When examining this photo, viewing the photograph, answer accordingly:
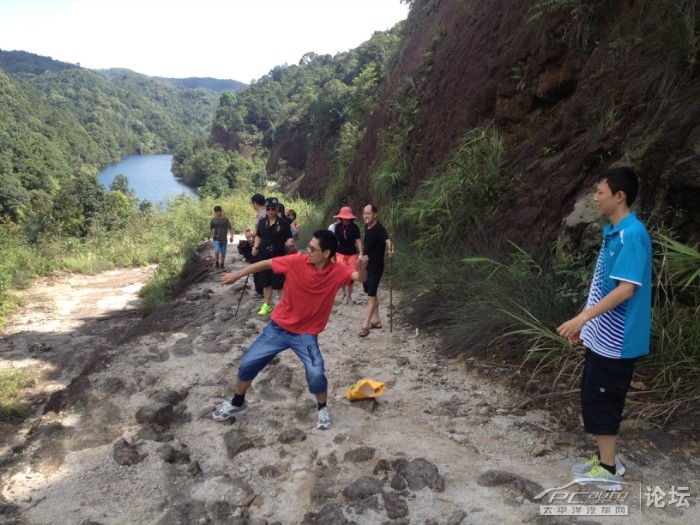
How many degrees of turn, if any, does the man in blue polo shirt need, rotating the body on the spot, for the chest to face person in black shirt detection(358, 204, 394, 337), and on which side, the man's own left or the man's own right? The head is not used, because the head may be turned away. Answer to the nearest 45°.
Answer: approximately 45° to the man's own right

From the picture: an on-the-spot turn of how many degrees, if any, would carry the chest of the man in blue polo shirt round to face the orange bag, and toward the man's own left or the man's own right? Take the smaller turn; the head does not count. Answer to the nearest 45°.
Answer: approximately 45° to the man's own right

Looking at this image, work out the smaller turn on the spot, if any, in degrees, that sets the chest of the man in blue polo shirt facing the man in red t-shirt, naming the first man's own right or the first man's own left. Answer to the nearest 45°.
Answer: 0° — they already face them

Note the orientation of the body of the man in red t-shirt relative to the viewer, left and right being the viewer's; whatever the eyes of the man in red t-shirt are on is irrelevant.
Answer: facing the viewer

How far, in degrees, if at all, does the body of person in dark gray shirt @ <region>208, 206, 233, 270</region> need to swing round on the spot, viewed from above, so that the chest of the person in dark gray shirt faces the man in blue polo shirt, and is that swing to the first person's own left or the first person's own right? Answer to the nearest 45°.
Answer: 0° — they already face them

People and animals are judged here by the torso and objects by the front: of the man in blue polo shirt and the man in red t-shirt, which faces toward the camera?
the man in red t-shirt

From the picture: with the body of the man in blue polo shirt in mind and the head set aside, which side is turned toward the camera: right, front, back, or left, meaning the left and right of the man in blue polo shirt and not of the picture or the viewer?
left

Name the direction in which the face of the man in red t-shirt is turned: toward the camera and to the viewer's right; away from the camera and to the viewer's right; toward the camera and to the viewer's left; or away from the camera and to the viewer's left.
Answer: toward the camera and to the viewer's left

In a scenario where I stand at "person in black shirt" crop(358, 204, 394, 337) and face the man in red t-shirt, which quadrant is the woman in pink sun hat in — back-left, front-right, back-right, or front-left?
back-right

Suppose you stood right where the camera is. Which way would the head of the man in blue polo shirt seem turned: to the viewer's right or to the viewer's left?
to the viewer's left

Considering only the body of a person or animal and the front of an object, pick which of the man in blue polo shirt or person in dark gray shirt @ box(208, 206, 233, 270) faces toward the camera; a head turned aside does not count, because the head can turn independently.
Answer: the person in dark gray shirt

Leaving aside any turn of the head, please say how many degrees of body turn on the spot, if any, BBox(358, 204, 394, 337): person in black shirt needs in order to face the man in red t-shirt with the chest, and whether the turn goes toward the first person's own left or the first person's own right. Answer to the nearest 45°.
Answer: approximately 45° to the first person's own left

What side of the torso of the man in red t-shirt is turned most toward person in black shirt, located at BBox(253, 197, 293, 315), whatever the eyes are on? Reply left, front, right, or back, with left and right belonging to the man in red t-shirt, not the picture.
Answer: back

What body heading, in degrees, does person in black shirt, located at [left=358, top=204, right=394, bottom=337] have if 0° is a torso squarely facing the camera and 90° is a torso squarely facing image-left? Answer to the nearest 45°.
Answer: approximately 45°
